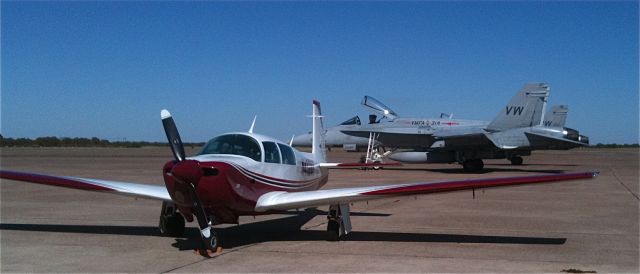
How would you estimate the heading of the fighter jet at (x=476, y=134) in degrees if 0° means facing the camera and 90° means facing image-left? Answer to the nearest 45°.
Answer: approximately 135°

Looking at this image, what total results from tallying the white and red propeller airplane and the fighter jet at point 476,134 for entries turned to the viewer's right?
0

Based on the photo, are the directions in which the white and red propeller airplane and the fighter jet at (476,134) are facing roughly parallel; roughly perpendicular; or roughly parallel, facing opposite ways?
roughly perpendicular

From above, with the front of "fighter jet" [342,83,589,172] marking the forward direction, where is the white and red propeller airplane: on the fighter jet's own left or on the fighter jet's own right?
on the fighter jet's own left

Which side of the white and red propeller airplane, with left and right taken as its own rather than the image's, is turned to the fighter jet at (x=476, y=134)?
back

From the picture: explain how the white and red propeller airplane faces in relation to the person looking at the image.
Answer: facing the viewer and to the left of the viewer
